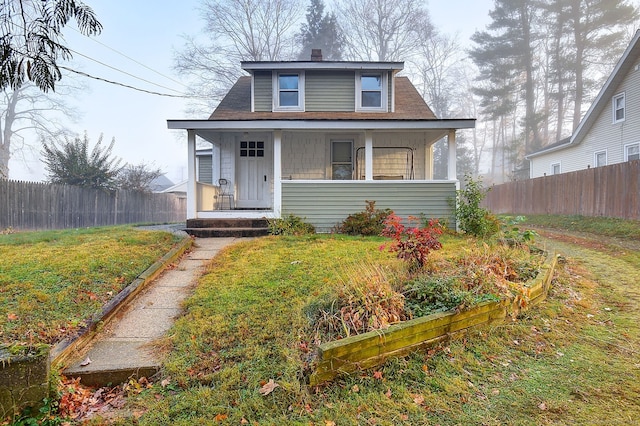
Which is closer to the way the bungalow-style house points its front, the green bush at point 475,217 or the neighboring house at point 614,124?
the green bush

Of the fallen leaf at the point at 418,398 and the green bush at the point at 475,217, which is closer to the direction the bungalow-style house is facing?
the fallen leaf

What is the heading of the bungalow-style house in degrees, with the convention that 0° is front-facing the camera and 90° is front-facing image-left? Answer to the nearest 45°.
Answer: approximately 0°

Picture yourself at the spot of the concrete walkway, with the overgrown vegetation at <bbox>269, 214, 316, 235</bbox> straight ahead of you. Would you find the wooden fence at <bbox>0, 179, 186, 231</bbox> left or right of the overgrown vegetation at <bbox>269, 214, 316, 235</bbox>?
left

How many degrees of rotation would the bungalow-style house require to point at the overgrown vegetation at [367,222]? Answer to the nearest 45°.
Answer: approximately 45° to its left

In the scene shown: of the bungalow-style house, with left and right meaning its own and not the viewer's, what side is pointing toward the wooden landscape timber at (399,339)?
front

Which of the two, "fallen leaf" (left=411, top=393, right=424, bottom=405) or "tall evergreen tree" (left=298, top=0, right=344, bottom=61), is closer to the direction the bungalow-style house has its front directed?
the fallen leaf

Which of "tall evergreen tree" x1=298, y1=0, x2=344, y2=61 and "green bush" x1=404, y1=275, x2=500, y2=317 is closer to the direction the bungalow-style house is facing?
the green bush

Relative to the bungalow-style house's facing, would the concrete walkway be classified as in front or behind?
in front

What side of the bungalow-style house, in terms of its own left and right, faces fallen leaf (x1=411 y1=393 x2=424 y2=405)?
front

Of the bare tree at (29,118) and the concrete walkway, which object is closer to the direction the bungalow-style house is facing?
the concrete walkway

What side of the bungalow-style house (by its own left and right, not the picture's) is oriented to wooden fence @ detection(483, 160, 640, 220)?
left

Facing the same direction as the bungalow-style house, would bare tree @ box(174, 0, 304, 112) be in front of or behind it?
behind

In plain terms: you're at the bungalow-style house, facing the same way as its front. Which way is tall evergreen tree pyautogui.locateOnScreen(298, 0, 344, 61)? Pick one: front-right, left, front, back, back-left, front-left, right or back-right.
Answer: back
